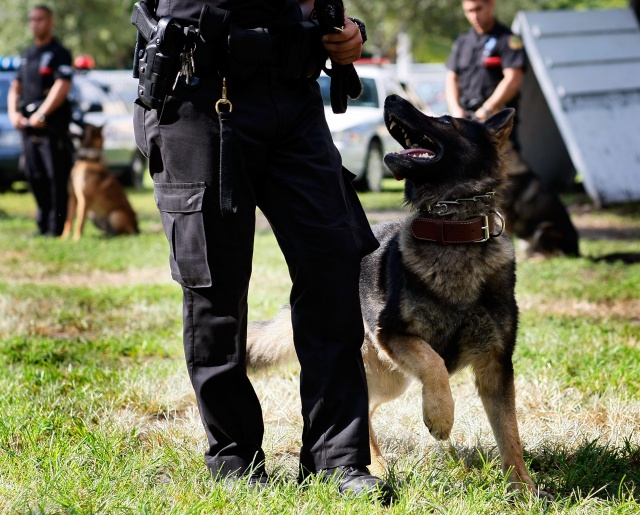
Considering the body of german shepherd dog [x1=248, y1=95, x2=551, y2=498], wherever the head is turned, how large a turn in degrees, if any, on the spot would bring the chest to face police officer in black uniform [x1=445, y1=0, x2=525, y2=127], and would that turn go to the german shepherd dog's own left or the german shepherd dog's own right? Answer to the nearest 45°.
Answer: approximately 135° to the german shepherd dog's own left

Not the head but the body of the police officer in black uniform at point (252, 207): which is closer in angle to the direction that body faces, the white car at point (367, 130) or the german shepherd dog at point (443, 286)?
the german shepherd dog

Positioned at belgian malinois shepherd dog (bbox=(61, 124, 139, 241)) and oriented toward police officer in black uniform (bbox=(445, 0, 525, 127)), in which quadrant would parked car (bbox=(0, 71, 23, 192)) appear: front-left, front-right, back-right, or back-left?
back-left

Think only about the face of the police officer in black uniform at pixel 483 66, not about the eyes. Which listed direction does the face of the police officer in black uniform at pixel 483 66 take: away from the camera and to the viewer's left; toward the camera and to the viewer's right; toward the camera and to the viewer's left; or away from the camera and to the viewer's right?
toward the camera and to the viewer's left

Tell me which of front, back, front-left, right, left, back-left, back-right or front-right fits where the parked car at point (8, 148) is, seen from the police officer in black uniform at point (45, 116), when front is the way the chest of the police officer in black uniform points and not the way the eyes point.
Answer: back-right

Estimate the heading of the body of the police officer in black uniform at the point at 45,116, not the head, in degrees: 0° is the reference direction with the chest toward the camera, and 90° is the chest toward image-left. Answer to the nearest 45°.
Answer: approximately 45°

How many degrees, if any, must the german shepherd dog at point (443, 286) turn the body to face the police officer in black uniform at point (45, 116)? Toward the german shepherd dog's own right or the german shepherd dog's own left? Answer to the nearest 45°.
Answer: approximately 180°

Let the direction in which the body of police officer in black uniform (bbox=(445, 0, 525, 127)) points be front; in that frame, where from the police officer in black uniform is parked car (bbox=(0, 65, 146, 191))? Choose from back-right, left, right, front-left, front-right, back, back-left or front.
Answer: right

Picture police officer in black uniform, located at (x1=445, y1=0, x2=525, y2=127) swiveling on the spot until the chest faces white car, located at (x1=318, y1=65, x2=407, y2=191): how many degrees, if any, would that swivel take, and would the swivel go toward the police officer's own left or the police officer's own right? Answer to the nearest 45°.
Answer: approximately 135° to the police officer's own right

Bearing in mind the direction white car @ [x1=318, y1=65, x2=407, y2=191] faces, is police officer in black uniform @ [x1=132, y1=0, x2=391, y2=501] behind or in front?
in front

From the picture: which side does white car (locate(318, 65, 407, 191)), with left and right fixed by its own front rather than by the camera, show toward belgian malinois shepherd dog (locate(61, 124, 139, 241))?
front
